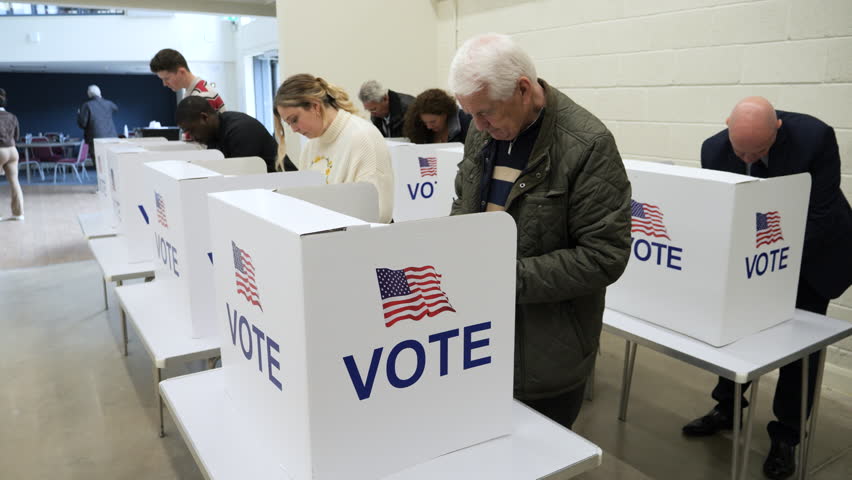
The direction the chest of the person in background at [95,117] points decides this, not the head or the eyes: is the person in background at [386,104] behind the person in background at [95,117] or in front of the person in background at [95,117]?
behind

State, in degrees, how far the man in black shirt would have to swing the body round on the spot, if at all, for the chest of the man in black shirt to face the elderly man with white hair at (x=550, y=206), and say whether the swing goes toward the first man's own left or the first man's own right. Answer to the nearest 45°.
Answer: approximately 90° to the first man's own left

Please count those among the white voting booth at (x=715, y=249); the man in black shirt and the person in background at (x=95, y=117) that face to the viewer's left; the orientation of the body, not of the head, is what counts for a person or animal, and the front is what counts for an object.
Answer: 1

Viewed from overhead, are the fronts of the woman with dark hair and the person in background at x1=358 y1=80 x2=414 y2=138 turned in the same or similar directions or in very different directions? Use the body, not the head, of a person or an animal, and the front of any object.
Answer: same or similar directions

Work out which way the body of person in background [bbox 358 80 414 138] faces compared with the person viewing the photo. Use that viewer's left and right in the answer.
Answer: facing the viewer and to the left of the viewer

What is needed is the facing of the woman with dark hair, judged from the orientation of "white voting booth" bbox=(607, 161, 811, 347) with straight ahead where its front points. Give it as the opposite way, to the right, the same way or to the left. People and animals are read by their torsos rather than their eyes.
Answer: the opposite way

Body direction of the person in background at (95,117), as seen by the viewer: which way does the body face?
away from the camera

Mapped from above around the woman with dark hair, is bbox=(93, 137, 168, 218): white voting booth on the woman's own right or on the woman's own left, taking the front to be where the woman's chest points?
on the woman's own right

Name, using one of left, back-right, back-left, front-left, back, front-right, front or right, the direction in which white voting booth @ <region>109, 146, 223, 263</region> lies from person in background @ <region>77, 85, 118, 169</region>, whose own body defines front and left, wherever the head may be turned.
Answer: back

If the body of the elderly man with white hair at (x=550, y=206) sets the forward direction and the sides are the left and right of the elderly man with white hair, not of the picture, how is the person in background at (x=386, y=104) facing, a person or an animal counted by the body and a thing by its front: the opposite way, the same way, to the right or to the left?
the same way

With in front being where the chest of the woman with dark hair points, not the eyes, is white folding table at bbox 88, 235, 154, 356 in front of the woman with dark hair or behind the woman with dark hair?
in front

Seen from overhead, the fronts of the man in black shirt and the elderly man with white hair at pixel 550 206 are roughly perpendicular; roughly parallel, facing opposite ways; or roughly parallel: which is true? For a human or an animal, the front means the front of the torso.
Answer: roughly parallel

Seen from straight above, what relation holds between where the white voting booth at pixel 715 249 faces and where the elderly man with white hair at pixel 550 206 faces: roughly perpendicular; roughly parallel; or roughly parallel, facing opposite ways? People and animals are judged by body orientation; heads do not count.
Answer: roughly parallel, facing opposite ways

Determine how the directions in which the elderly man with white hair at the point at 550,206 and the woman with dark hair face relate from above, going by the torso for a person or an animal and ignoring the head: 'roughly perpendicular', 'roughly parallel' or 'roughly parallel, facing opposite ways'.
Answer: roughly parallel

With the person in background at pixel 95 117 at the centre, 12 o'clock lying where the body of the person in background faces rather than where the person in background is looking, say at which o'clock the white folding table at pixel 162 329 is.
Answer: The white folding table is roughly at 6 o'clock from the person in background.

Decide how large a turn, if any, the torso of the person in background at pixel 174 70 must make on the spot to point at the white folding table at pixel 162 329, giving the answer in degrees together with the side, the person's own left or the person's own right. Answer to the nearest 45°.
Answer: approximately 90° to the person's own left
